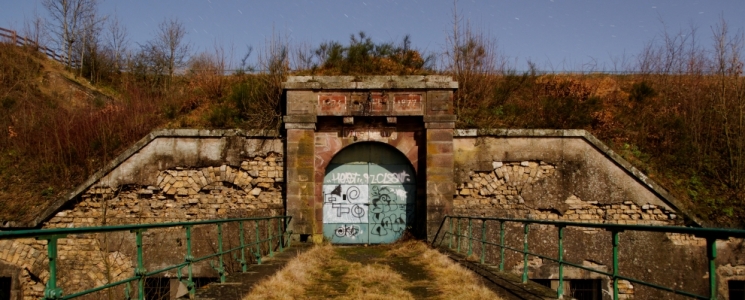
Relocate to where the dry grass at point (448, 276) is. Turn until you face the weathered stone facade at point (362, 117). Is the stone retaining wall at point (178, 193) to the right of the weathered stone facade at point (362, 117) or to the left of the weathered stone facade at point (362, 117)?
left

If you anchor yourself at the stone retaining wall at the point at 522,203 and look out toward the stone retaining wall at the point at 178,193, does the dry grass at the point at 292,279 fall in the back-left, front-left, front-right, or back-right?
front-left

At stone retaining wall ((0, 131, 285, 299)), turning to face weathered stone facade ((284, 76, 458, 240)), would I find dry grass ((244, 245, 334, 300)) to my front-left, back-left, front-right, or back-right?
front-right

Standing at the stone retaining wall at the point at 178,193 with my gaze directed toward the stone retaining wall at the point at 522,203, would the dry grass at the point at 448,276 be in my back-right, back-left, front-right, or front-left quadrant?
front-right

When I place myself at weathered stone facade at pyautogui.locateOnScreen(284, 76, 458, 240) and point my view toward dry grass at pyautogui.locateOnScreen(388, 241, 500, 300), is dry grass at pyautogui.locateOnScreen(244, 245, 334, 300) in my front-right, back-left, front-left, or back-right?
front-right

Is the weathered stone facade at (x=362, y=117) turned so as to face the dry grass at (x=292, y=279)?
yes

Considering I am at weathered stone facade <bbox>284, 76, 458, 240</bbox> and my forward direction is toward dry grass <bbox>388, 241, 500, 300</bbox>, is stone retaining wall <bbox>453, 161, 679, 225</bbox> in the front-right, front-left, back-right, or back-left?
front-left

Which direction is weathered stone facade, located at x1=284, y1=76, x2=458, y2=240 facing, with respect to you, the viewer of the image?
facing the viewer

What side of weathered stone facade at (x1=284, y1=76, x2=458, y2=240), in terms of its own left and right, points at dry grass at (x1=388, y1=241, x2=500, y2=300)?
front

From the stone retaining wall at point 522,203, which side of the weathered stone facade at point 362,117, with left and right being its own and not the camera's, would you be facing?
left

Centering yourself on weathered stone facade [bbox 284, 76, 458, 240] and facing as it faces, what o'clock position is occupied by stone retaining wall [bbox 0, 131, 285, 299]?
The stone retaining wall is roughly at 3 o'clock from the weathered stone facade.

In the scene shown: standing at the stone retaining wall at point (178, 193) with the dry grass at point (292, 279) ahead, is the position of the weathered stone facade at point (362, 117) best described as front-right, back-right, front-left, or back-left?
front-left

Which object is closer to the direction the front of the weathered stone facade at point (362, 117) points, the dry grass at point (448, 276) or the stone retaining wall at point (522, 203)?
the dry grass
